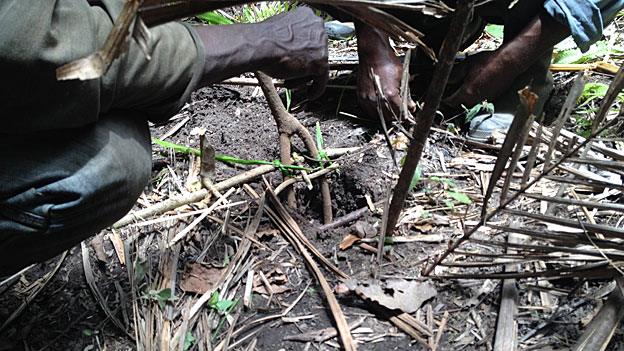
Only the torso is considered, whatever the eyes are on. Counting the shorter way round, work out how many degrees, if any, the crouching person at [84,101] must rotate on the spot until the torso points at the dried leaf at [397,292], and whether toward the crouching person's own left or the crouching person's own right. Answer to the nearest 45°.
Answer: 0° — they already face it

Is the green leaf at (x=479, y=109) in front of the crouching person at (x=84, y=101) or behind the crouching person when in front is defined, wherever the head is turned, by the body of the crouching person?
in front

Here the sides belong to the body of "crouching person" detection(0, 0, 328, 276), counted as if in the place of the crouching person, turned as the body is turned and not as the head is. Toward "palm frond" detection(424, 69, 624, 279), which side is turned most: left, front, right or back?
front

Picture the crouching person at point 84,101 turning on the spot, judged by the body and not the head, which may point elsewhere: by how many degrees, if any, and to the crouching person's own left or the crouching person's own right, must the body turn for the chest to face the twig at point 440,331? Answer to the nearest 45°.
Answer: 0° — they already face it

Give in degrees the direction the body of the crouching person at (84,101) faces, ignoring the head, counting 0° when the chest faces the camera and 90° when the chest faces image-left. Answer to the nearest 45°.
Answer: approximately 270°

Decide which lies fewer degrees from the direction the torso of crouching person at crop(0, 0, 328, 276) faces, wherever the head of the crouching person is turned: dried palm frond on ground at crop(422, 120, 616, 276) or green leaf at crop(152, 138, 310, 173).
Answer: the dried palm frond on ground

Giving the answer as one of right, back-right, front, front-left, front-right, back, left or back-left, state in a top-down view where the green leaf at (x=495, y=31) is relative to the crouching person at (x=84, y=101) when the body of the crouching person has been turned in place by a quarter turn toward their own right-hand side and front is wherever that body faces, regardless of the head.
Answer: back-left
